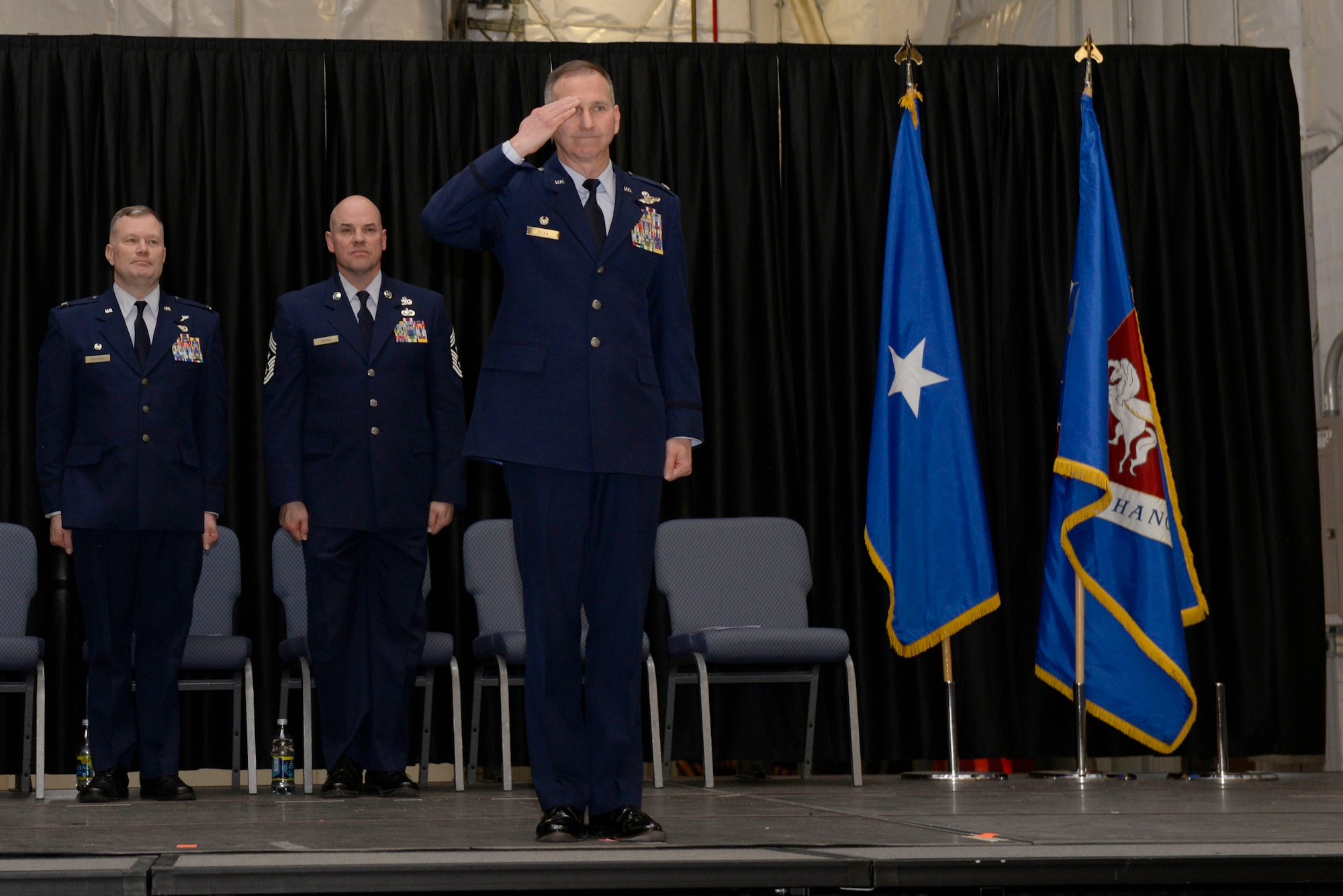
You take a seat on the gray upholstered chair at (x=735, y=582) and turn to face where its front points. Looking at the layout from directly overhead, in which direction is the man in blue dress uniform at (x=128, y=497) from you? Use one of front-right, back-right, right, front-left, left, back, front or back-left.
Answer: front-right

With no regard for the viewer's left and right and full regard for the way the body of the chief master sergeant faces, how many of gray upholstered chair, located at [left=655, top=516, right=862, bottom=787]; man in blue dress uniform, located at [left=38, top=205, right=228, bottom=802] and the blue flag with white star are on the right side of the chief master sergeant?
1

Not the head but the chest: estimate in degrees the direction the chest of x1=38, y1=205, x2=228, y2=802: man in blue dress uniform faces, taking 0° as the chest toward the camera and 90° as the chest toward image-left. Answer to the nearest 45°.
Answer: approximately 0°

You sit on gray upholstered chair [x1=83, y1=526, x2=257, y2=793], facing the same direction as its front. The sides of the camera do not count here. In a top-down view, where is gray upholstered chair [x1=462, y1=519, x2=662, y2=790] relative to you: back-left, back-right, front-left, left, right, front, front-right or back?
left

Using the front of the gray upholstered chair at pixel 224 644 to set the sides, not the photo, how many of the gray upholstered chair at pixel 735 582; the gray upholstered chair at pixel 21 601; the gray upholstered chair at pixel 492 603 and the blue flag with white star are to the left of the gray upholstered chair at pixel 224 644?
3

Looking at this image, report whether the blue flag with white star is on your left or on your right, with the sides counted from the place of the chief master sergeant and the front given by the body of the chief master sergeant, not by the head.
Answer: on your left

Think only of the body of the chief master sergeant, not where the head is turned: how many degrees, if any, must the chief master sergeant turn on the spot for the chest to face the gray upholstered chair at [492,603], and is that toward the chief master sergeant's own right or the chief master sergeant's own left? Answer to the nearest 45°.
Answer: approximately 135° to the chief master sergeant's own left

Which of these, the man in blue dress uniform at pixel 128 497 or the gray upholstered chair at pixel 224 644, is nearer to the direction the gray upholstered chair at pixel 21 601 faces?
the man in blue dress uniform

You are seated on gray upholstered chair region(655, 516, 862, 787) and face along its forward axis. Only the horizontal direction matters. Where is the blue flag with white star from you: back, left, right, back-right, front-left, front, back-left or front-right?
left

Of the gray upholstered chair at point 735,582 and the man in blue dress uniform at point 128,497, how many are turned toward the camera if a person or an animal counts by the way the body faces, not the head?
2
